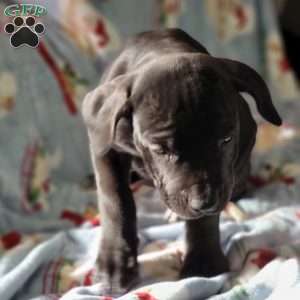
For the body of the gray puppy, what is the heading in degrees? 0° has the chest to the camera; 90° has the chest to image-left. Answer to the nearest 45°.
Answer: approximately 0°
